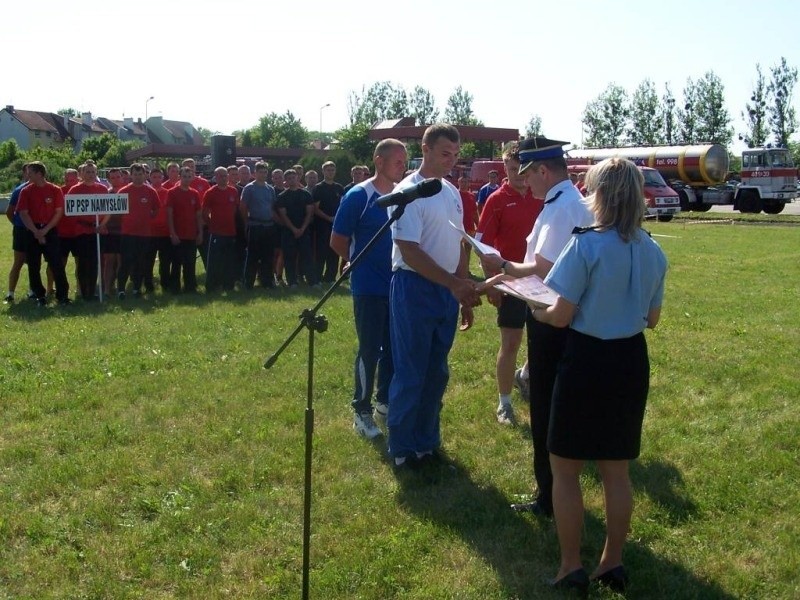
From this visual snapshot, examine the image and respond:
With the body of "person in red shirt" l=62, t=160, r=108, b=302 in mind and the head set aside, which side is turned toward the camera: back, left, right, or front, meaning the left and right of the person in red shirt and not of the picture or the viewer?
front

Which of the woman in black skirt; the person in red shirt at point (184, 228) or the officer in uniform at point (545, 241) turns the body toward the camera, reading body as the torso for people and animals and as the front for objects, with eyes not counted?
the person in red shirt

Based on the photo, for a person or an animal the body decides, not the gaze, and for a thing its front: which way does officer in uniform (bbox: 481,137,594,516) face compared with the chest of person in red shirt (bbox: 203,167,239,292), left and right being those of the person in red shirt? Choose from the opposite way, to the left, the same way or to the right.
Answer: to the right

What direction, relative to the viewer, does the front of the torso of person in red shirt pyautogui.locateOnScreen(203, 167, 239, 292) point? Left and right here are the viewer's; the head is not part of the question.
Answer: facing the viewer

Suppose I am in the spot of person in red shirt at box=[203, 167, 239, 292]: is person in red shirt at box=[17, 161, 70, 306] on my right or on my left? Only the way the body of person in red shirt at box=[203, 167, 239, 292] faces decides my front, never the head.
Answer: on my right

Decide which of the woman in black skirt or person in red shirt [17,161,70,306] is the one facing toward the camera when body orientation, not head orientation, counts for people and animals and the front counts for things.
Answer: the person in red shirt

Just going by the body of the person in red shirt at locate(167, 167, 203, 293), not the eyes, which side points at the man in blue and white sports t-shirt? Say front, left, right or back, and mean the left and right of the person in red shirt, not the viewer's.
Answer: front

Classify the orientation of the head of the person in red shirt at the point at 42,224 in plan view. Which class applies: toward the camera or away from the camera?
toward the camera

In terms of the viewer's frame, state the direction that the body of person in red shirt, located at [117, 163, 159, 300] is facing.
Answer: toward the camera

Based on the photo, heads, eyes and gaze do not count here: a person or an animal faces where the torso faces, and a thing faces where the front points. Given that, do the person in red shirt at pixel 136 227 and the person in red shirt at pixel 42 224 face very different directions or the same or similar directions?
same or similar directions

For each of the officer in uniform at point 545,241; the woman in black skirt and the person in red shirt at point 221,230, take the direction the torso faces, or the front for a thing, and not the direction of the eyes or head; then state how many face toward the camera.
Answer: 1

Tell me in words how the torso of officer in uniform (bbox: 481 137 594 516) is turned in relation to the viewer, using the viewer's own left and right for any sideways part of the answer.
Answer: facing to the left of the viewer

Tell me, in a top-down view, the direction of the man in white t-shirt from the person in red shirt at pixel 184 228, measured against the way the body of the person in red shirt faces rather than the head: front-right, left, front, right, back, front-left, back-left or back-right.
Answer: front

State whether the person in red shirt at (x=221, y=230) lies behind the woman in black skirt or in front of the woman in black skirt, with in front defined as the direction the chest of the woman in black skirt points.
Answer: in front
